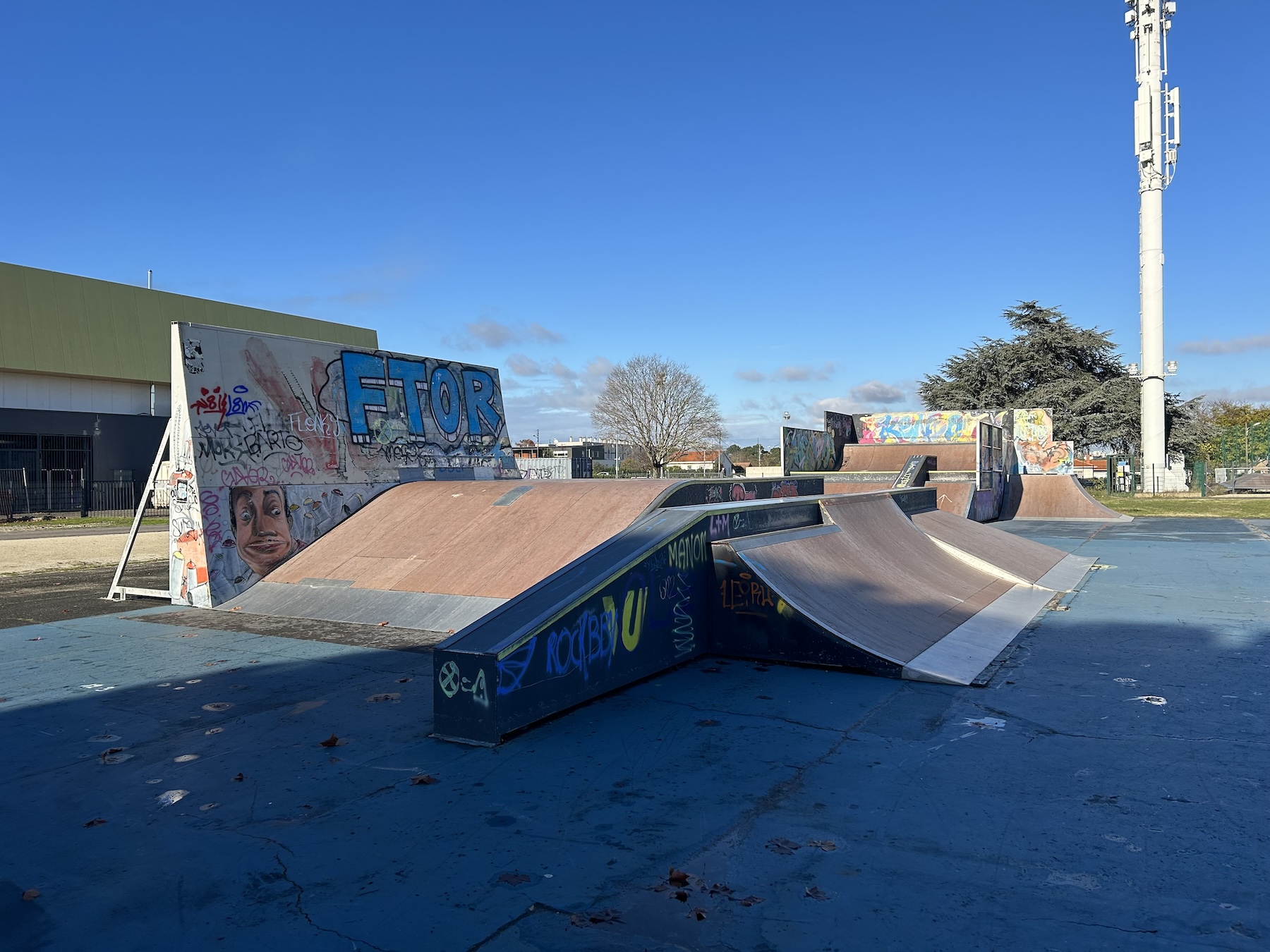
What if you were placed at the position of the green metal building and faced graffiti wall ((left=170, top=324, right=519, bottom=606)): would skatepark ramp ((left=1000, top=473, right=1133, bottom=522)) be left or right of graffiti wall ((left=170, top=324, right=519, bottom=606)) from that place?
left

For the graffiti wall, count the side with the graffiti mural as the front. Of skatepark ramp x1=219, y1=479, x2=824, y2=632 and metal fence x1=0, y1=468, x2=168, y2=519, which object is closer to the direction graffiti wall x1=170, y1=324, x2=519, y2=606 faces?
the skatepark ramp

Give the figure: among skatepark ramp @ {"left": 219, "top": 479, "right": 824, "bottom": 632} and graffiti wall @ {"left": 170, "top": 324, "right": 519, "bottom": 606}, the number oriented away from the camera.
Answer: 0

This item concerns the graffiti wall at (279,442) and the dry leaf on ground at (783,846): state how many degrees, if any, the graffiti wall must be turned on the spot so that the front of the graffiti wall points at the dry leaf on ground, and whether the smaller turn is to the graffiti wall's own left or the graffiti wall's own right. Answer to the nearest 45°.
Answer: approximately 45° to the graffiti wall's own right

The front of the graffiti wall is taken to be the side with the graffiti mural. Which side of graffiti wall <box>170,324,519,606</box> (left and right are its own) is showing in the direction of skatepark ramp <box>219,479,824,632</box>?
front

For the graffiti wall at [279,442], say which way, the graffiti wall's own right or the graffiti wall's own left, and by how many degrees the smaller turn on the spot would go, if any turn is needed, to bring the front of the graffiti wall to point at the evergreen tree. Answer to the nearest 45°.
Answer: approximately 90° to the graffiti wall's own left

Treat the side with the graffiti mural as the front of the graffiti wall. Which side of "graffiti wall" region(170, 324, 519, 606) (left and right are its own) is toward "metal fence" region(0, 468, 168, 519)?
back
